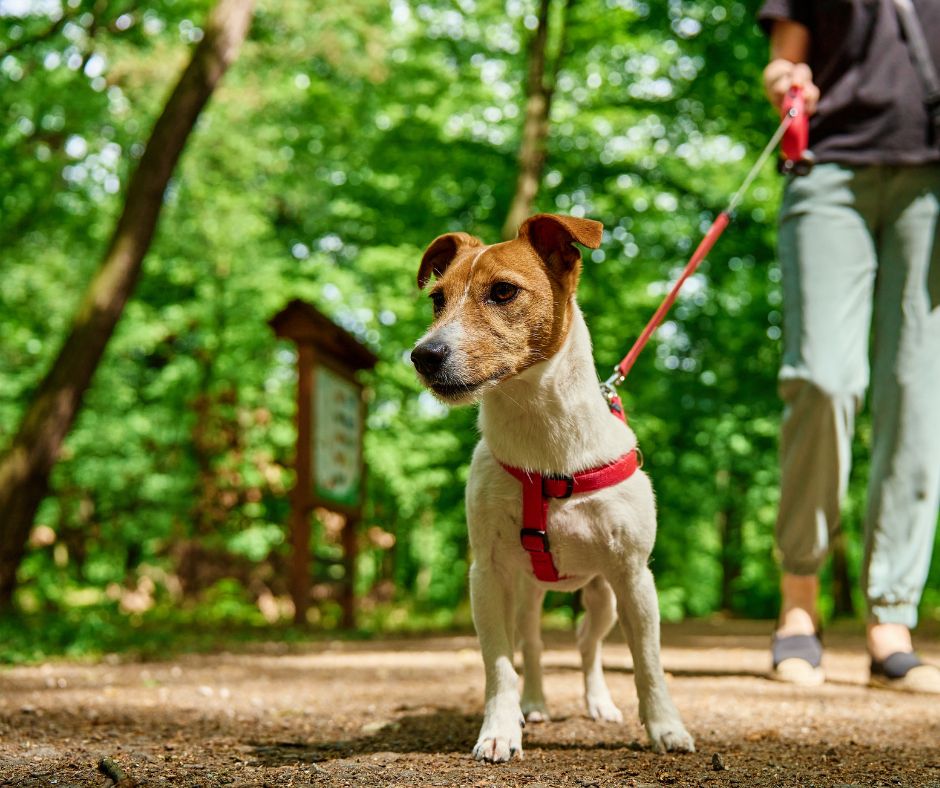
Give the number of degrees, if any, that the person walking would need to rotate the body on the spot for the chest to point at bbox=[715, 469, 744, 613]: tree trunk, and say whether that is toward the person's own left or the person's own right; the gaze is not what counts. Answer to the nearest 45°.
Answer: approximately 180°

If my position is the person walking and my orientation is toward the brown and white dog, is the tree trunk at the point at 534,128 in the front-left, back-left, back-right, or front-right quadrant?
back-right

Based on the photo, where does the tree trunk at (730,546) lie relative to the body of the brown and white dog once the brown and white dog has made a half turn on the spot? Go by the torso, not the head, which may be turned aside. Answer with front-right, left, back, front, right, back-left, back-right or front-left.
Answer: front

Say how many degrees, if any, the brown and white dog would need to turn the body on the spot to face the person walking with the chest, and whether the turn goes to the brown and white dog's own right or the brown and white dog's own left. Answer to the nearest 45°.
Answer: approximately 135° to the brown and white dog's own left

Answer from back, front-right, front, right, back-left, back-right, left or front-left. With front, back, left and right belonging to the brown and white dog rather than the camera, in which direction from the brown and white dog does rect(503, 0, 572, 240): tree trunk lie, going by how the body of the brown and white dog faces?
back

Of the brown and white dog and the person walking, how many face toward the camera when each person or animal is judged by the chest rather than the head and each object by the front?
2

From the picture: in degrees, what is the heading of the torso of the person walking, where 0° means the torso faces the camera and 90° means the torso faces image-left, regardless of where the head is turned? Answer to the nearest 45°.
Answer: approximately 0°

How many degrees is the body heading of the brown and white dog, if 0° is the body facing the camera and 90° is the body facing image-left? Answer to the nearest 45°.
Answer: approximately 0°

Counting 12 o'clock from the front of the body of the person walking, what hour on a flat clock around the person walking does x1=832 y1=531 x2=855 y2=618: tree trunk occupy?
The tree trunk is roughly at 6 o'clock from the person walking.
